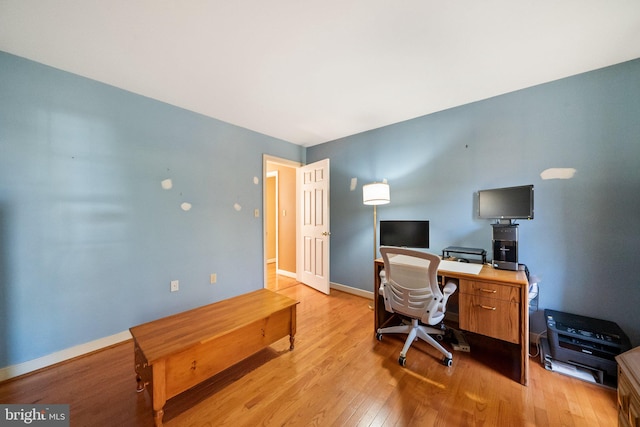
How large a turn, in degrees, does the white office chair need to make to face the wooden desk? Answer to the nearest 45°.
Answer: approximately 45° to its right

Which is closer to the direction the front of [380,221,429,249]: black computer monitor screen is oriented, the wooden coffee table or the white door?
the wooden coffee table

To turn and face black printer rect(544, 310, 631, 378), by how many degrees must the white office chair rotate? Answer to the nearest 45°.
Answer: approximately 45° to its right

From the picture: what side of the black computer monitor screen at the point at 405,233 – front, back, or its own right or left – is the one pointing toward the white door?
right

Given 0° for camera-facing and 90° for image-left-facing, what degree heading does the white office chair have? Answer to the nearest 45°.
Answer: approximately 225°

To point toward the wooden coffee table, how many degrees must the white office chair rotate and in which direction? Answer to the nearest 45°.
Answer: approximately 180°

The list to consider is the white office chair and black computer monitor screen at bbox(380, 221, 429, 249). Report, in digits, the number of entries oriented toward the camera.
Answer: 1

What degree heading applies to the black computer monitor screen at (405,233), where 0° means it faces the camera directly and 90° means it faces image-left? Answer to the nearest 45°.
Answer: approximately 0°
